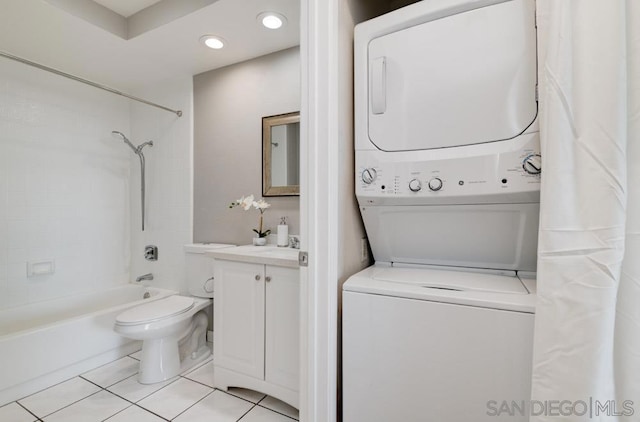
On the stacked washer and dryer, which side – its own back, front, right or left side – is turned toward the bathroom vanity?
right

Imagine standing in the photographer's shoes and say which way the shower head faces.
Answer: facing to the left of the viewer

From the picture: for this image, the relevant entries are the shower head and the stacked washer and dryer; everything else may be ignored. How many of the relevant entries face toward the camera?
1

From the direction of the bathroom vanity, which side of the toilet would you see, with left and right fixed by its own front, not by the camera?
left

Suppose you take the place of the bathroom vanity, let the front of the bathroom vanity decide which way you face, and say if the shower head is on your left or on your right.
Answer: on your right

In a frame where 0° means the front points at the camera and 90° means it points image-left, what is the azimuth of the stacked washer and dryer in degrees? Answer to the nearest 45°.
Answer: approximately 0°

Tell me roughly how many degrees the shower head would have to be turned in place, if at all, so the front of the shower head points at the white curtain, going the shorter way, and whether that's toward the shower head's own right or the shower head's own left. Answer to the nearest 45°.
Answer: approximately 90° to the shower head's own left

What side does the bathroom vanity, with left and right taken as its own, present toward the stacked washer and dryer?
left
